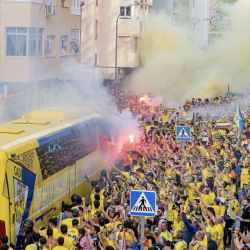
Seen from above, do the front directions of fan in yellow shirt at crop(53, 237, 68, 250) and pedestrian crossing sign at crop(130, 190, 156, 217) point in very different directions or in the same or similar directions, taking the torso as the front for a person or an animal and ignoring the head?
very different directions

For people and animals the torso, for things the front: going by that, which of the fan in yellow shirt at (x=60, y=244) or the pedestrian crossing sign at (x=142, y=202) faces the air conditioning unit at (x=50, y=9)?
the fan in yellow shirt

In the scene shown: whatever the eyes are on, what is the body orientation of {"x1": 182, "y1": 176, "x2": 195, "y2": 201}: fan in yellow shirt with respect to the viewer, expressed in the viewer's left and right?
facing to the left of the viewer

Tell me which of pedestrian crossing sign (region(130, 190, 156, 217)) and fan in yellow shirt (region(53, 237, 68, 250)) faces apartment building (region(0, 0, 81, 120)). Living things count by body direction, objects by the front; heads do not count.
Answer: the fan in yellow shirt

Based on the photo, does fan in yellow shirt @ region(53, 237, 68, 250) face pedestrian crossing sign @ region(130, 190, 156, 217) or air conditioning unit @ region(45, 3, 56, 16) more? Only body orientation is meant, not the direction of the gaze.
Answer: the air conditioning unit

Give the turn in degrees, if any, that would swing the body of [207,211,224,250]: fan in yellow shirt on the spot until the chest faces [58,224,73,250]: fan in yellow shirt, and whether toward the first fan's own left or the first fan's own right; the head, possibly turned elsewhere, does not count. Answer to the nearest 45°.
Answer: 0° — they already face them

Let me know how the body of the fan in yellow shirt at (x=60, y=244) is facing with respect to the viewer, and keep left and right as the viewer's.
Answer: facing away from the viewer

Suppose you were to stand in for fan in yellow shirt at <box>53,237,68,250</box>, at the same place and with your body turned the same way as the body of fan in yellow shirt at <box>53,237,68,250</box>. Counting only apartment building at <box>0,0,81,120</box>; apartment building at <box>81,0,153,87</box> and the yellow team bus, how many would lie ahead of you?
3
